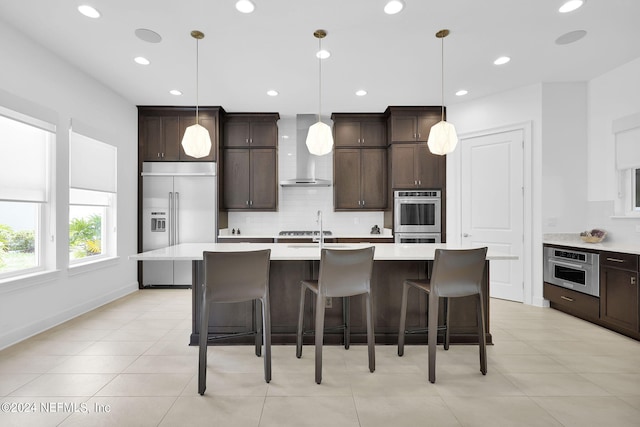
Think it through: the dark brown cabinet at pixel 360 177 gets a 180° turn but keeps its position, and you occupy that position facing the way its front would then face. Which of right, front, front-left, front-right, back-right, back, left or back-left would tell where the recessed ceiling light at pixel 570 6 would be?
back-right

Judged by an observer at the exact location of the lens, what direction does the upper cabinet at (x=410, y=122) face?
facing the viewer

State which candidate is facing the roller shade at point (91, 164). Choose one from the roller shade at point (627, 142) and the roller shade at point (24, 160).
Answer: the roller shade at point (627, 142)

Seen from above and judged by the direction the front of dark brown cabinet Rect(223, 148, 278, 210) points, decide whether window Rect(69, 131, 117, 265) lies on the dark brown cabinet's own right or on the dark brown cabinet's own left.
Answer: on the dark brown cabinet's own right

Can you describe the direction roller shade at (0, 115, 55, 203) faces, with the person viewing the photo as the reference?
facing the viewer and to the right of the viewer

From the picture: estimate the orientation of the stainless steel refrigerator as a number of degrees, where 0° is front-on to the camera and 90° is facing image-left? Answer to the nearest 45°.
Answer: approximately 0°

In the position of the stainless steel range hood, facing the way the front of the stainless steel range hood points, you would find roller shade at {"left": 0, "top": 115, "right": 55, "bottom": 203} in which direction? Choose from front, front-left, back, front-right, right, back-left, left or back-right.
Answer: front-right

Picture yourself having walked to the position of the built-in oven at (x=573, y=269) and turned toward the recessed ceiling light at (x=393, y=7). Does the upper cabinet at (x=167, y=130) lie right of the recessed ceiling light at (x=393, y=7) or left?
right

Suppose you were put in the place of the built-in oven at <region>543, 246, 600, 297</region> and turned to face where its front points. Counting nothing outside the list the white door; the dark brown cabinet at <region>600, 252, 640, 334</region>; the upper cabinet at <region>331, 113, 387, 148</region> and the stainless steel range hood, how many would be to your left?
1

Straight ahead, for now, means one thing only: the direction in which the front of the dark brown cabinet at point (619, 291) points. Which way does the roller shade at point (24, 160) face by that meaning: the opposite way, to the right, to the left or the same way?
the opposite way

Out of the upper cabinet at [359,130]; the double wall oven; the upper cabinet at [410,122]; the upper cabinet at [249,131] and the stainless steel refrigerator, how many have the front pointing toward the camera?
5

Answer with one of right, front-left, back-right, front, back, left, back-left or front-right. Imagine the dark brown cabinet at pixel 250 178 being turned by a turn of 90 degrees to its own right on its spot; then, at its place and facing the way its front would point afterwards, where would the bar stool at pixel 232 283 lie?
left

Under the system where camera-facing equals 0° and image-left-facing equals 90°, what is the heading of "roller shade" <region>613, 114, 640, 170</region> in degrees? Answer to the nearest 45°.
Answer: approximately 45°

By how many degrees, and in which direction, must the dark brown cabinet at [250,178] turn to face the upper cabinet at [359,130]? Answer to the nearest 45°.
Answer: approximately 90° to its left

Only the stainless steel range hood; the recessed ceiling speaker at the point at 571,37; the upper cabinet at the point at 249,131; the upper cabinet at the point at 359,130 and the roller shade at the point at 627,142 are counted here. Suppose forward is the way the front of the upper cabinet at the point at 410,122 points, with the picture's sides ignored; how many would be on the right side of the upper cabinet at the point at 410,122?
3

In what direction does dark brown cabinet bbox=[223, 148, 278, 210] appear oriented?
toward the camera
